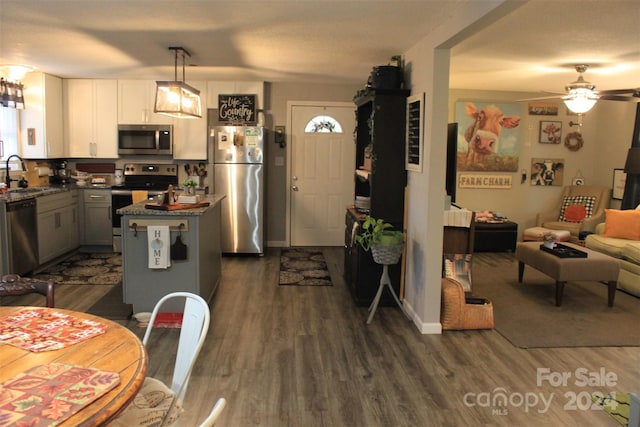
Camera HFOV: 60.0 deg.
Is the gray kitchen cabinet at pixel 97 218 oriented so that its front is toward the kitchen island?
yes

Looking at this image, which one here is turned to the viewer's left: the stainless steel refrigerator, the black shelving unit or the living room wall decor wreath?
the black shelving unit

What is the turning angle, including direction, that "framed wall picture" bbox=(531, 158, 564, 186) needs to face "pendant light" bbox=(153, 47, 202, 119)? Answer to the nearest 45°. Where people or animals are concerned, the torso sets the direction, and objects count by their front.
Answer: approximately 45° to its right

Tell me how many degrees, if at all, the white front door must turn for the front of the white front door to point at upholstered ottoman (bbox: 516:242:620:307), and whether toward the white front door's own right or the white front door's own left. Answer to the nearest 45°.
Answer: approximately 45° to the white front door's own left

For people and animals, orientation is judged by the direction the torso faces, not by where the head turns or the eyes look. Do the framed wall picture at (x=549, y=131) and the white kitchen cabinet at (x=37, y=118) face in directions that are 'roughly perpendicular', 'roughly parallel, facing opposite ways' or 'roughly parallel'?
roughly perpendicular

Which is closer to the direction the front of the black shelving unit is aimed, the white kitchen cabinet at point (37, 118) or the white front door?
the white kitchen cabinet

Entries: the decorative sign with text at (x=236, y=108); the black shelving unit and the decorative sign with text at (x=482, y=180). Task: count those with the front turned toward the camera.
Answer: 2

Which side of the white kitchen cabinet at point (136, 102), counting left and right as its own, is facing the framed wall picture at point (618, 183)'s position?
left

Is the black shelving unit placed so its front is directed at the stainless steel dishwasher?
yes

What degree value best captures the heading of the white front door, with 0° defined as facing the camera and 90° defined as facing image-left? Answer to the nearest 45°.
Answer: approximately 0°
